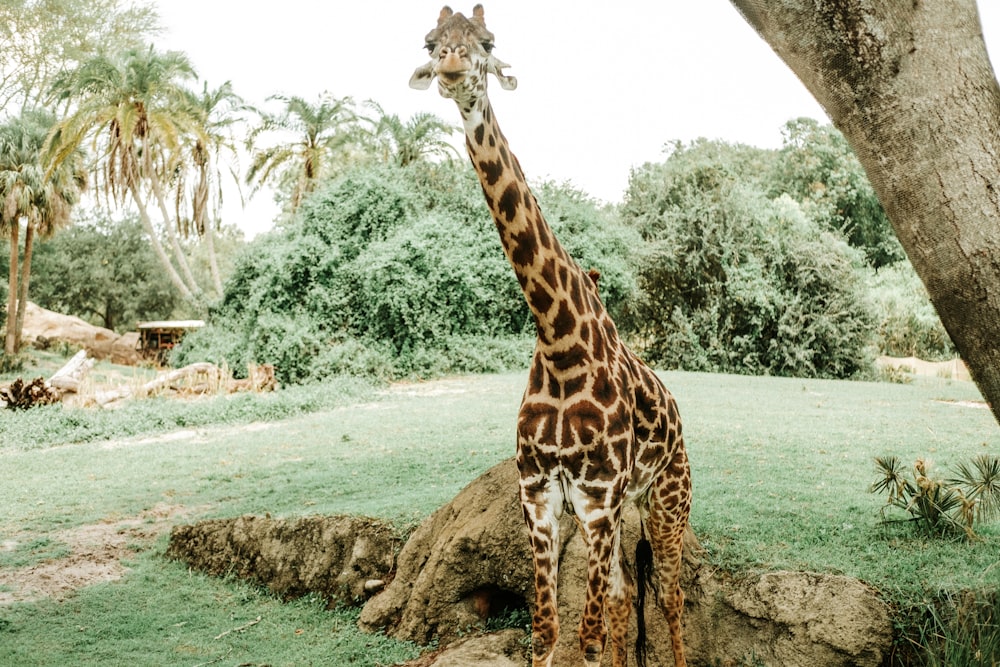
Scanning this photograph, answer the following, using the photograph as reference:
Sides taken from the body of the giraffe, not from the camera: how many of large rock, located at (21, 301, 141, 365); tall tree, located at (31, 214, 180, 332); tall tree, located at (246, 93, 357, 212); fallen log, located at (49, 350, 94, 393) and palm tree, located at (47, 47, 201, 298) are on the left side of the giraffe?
0

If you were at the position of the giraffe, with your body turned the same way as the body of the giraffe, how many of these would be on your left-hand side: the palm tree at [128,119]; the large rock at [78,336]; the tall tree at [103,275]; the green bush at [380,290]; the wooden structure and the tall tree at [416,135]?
0

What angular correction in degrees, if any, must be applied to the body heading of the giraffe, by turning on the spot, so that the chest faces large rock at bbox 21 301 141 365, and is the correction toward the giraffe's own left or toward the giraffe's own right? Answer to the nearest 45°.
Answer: approximately 90° to the giraffe's own right

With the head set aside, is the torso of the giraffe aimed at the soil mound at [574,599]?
no

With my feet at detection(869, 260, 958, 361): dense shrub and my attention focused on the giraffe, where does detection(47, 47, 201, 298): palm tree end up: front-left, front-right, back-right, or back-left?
front-right

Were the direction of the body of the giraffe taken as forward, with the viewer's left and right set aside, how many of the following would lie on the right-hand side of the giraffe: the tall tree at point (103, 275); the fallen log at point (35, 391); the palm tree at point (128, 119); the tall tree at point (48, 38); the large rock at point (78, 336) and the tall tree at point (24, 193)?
6

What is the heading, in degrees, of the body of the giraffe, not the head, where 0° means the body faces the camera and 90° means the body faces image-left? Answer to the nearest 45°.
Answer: approximately 45°

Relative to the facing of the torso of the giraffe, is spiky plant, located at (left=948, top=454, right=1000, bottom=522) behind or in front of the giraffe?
behind

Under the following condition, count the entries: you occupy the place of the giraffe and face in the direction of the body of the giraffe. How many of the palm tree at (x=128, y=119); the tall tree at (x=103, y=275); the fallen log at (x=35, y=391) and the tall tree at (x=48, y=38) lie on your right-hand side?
4

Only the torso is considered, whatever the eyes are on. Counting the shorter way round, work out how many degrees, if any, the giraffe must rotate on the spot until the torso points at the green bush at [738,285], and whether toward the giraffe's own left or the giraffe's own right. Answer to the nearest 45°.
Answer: approximately 135° to the giraffe's own right

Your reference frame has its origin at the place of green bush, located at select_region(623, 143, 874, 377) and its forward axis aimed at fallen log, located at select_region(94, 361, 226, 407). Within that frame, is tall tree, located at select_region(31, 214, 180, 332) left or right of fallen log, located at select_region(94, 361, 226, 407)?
right

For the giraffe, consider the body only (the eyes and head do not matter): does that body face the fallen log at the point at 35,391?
no

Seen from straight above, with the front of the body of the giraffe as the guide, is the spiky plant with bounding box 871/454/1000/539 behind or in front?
behind

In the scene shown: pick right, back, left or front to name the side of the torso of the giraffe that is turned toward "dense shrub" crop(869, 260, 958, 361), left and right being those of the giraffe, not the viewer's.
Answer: back

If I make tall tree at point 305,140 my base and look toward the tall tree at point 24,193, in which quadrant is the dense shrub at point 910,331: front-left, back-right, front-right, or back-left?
back-left

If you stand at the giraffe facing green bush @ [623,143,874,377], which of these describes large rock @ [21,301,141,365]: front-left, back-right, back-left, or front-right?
front-left
